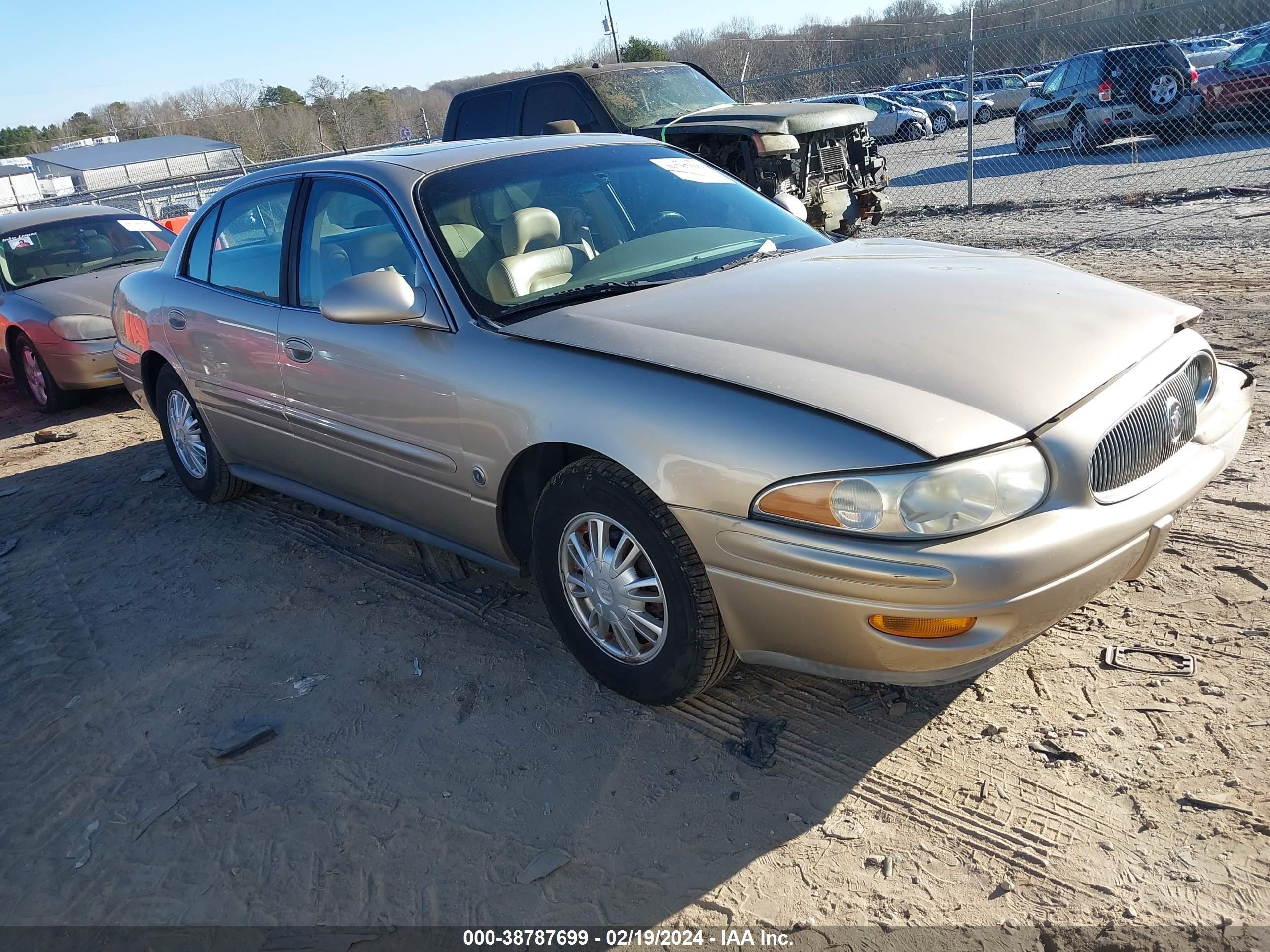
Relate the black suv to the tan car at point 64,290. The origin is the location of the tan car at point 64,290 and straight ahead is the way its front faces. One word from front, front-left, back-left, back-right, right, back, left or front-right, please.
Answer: front-left

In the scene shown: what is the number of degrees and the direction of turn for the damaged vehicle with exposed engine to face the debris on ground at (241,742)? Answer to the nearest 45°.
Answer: approximately 45° to its right

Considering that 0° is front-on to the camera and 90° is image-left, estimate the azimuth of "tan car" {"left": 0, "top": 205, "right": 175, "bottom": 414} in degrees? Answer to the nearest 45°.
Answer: approximately 315°

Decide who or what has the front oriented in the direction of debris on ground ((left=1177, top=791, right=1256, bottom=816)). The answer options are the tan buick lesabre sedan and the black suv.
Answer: the tan buick lesabre sedan

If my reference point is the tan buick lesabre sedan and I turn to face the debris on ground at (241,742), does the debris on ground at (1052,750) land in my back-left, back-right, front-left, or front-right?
front-left

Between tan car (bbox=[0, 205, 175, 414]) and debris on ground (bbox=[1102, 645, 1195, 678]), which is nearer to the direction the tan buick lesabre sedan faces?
the debris on ground

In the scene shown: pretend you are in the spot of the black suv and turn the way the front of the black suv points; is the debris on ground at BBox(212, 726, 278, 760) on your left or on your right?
on your left

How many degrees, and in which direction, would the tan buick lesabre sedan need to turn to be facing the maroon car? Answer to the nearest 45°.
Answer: approximately 90° to its left

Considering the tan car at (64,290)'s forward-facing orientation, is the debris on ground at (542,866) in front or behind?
in front

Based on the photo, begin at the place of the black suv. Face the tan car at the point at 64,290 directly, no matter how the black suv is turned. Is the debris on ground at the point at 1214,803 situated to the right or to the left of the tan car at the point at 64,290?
left

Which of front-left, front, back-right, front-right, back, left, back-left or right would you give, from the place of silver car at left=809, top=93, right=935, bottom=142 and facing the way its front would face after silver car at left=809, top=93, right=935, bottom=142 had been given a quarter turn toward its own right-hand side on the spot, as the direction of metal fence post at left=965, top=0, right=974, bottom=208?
front-left

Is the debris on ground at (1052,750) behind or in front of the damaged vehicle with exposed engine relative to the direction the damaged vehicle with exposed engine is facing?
in front

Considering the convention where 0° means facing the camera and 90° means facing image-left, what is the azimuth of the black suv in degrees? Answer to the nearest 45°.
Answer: approximately 135°

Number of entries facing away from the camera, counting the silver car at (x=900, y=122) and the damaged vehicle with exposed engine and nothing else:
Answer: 0
